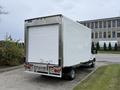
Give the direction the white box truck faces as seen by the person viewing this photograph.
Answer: facing away from the viewer and to the right of the viewer

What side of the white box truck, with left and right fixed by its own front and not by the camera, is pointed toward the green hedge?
left
